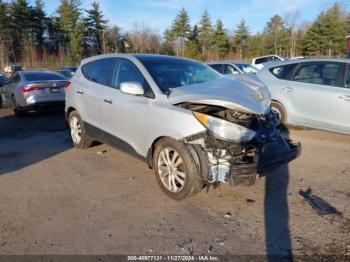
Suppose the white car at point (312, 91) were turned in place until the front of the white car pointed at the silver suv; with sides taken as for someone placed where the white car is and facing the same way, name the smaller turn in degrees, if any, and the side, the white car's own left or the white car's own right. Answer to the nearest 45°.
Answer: approximately 90° to the white car's own right

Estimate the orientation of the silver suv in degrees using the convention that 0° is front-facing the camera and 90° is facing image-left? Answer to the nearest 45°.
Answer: approximately 315°

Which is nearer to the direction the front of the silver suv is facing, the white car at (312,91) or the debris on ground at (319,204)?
the debris on ground

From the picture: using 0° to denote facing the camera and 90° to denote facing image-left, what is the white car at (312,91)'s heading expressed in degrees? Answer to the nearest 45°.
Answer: approximately 315°

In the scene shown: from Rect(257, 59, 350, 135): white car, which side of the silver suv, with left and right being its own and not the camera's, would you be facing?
left

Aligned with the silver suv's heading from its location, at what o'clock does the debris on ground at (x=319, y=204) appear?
The debris on ground is roughly at 11 o'clock from the silver suv.
